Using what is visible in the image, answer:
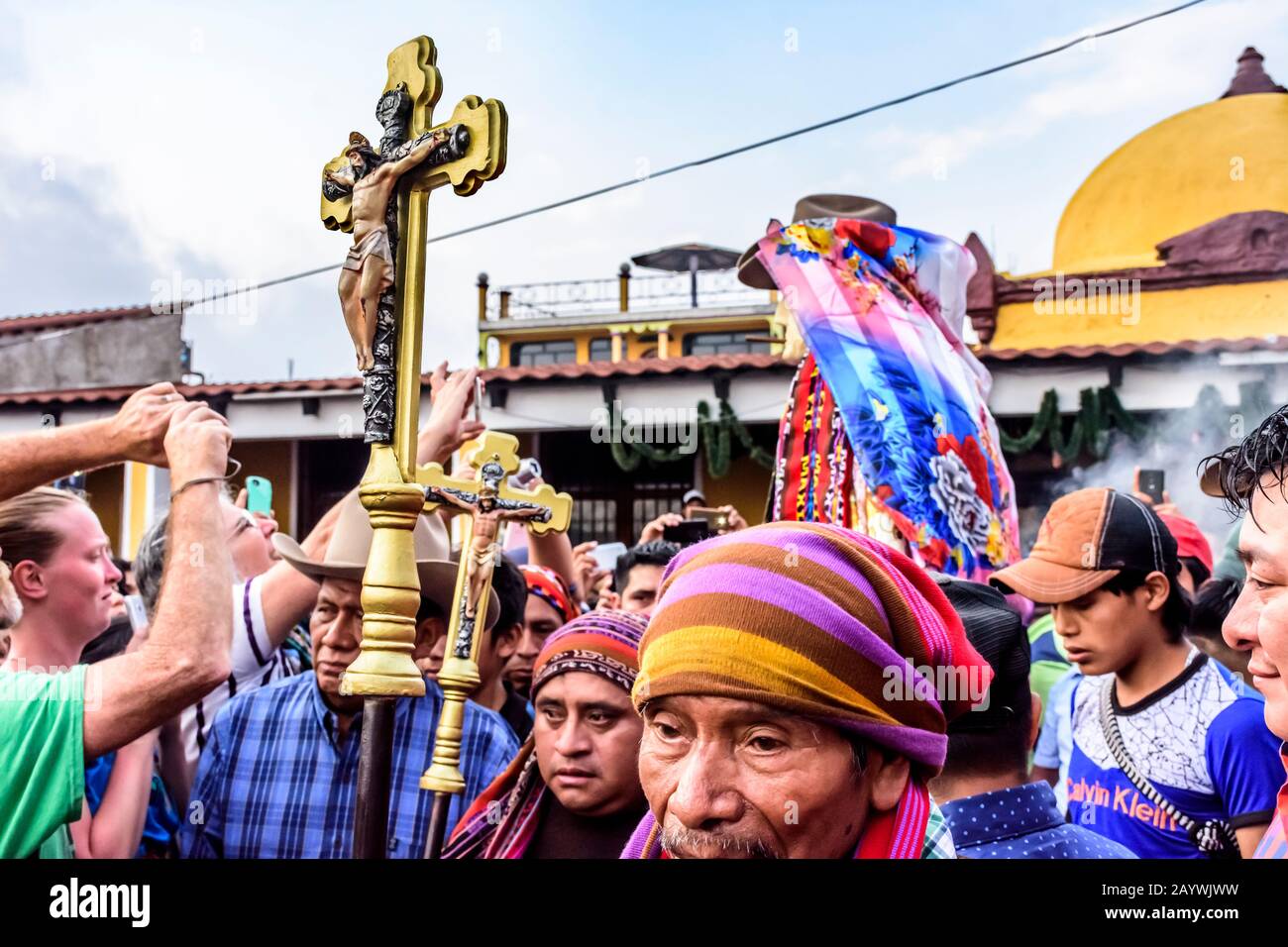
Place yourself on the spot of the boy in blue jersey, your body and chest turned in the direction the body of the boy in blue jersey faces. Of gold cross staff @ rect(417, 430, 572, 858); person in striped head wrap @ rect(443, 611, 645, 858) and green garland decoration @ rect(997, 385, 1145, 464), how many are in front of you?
2

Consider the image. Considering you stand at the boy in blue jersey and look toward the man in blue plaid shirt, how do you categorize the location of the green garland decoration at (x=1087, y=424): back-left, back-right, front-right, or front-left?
back-right

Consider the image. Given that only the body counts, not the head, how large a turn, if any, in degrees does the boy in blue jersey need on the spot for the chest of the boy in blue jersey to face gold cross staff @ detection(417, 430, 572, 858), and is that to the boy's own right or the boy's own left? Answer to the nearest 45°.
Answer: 0° — they already face it

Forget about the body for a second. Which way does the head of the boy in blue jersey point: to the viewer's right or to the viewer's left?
to the viewer's left

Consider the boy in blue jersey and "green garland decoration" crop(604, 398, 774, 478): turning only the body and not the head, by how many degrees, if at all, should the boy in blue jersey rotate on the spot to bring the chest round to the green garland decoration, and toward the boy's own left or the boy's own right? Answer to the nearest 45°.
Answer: approximately 90° to the boy's own right

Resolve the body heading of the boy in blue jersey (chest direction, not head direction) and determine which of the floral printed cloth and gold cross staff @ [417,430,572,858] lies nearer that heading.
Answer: the gold cross staff

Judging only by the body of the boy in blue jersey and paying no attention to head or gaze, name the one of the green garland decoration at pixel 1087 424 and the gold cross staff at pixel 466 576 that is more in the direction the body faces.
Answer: the gold cross staff

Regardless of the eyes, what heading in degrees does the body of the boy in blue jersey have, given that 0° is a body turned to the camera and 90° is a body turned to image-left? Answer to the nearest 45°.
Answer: approximately 45°

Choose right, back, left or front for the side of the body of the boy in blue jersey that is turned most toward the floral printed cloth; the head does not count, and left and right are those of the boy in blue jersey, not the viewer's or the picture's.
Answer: right

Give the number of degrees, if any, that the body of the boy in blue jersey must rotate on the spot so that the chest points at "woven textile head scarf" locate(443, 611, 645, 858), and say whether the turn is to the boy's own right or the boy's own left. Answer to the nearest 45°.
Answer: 0° — they already face it

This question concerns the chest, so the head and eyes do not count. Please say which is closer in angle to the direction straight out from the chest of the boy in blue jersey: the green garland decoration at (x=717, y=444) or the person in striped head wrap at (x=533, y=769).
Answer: the person in striped head wrap

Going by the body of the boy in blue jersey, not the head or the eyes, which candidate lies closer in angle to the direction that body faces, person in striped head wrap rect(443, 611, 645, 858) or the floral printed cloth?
the person in striped head wrap
